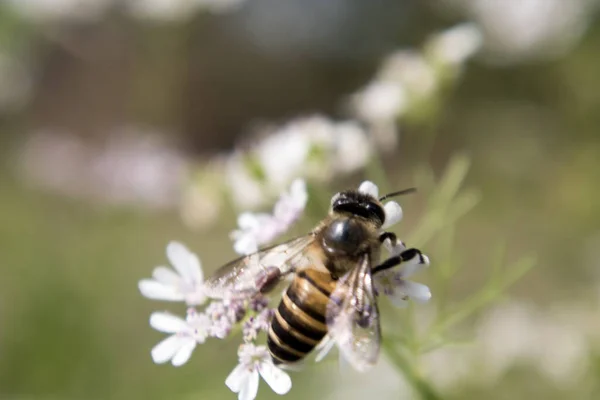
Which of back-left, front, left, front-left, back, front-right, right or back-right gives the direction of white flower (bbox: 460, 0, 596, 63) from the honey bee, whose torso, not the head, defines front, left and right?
front

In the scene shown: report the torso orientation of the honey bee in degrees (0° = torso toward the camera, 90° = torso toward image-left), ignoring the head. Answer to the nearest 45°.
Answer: approximately 225°
